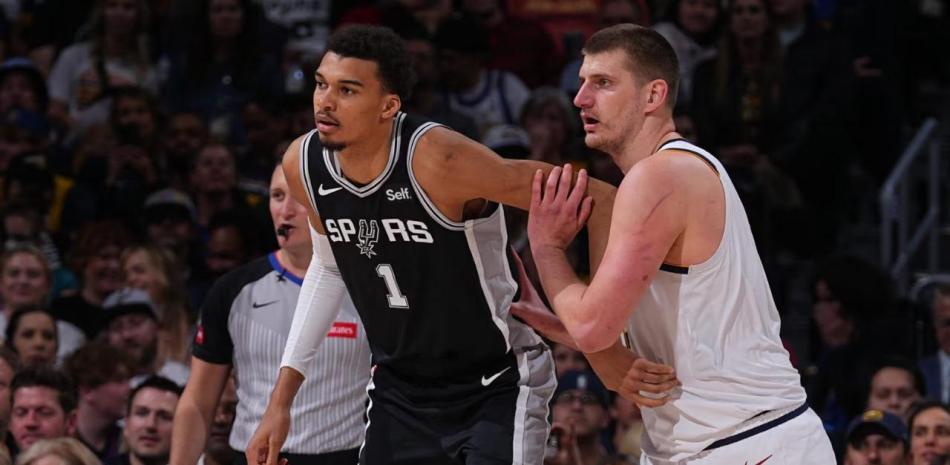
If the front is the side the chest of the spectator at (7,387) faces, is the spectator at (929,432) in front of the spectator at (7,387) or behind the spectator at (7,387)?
in front

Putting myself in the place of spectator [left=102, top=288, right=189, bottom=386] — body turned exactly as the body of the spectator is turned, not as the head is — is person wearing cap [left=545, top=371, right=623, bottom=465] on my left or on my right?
on my left

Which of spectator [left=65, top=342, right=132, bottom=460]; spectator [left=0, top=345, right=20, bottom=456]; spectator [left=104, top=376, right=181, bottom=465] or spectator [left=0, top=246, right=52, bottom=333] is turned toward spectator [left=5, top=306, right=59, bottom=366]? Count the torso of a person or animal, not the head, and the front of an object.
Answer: spectator [left=0, top=246, right=52, bottom=333]

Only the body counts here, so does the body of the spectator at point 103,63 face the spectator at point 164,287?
yes

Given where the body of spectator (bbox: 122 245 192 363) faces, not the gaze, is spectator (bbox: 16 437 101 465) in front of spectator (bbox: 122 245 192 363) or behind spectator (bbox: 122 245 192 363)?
in front

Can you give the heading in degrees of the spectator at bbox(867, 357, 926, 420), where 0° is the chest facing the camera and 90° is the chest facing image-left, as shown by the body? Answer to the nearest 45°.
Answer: approximately 45°

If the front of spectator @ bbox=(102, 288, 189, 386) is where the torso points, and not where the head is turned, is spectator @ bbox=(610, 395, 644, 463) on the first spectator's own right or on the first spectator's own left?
on the first spectator's own left

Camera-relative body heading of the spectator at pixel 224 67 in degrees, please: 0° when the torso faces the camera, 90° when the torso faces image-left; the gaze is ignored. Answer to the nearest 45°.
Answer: approximately 0°
